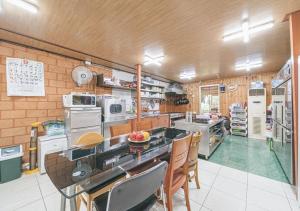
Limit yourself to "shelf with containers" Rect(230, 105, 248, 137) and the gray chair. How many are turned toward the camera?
1

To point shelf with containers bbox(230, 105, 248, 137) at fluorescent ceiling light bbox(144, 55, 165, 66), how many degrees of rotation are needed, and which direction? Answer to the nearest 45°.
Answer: approximately 45° to its right

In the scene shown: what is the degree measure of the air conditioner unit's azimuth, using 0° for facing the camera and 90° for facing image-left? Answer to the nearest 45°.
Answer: approximately 0°

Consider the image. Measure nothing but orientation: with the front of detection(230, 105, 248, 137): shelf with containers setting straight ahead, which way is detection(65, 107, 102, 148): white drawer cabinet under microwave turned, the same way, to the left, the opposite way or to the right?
to the left

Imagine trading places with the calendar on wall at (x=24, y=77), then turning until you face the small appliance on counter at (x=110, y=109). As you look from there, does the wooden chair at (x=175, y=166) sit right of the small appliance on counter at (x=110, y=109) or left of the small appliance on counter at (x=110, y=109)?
right

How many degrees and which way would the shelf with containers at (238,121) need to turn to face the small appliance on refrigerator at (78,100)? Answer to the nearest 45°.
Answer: approximately 45° to its right

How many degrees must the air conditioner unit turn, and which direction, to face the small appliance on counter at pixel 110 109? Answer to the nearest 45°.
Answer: approximately 45° to its right

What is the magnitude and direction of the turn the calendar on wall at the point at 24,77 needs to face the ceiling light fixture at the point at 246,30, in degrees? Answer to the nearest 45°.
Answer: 0° — it already faces it

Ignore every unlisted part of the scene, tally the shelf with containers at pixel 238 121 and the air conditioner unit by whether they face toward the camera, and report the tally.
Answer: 2

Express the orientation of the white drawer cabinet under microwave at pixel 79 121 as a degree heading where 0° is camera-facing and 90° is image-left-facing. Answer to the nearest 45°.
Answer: approximately 315°

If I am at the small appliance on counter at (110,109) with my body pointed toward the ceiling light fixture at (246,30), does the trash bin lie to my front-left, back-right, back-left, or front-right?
back-right
